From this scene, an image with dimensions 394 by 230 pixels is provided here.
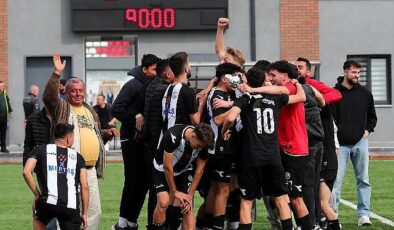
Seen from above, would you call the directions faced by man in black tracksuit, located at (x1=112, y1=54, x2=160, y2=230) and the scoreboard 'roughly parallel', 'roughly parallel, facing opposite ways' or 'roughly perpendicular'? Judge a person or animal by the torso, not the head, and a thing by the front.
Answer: roughly perpendicular

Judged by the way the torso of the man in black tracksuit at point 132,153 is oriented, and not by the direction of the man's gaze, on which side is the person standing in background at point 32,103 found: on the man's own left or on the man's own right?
on the man's own left

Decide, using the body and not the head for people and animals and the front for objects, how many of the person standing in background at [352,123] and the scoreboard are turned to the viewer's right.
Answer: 0

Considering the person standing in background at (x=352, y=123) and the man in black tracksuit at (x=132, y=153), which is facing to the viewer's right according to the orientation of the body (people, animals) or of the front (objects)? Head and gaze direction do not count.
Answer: the man in black tracksuit

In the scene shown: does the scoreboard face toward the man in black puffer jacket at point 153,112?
yes

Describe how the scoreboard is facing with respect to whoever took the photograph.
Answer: facing the viewer

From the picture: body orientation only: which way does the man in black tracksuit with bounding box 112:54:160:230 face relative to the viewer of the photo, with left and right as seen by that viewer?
facing to the right of the viewer

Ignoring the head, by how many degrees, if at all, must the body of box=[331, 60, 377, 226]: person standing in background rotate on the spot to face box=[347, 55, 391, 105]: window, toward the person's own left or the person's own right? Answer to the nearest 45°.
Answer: approximately 180°

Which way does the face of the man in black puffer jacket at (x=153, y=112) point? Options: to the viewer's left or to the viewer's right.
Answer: to the viewer's right

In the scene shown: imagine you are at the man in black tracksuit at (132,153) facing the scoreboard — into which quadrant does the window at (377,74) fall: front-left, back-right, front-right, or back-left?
front-right

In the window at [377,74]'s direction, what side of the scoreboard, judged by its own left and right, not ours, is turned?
left

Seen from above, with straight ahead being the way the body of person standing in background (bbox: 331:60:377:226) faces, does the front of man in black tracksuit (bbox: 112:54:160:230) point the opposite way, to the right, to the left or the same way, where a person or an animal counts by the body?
to the left
